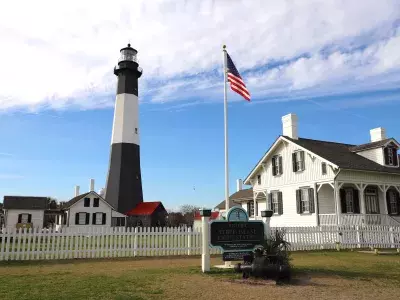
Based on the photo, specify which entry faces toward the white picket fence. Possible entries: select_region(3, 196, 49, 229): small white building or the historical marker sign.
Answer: the small white building

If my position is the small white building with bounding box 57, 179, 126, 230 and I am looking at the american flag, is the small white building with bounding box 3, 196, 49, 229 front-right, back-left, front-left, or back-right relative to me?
back-right

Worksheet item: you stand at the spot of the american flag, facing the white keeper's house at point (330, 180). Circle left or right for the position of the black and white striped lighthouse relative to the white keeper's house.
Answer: left

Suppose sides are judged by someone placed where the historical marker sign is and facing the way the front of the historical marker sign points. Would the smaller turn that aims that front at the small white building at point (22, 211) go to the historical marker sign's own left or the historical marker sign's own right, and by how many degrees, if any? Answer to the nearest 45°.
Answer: approximately 135° to the historical marker sign's own right

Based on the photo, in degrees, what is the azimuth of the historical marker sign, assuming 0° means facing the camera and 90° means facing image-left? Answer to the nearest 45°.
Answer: approximately 0°

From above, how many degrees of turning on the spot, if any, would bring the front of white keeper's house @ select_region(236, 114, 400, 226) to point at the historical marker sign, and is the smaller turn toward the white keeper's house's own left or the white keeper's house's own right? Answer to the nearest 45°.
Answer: approximately 45° to the white keeper's house's own right

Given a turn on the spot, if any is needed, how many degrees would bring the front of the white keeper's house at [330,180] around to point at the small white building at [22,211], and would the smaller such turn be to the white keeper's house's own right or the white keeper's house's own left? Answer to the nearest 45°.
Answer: approximately 135° to the white keeper's house's own right

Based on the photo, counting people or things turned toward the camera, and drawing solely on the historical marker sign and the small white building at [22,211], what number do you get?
2
